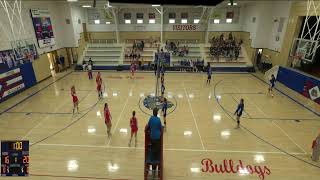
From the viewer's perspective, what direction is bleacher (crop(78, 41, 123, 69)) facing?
toward the camera

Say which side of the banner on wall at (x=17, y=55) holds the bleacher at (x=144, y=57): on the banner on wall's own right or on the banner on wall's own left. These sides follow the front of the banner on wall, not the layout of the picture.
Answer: on the banner on wall's own left

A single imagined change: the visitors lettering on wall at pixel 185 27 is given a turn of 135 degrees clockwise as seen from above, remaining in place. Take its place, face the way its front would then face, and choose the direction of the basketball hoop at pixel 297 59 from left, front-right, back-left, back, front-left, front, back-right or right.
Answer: back

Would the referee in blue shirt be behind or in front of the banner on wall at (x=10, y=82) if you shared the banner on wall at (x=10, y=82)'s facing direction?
in front

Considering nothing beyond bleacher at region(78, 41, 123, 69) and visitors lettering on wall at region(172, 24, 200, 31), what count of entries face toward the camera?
2

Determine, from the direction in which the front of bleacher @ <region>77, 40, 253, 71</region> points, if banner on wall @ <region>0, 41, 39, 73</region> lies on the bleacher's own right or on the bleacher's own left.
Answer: on the bleacher's own right

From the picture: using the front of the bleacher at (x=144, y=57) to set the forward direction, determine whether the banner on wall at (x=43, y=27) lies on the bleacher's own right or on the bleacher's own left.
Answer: on the bleacher's own right

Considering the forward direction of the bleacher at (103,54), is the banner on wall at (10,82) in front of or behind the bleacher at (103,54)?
in front

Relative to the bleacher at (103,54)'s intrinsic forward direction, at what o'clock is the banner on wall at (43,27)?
The banner on wall is roughly at 2 o'clock from the bleacher.

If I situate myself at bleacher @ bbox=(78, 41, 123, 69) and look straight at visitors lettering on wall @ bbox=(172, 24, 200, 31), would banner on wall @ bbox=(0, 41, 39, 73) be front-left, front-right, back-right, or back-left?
back-right

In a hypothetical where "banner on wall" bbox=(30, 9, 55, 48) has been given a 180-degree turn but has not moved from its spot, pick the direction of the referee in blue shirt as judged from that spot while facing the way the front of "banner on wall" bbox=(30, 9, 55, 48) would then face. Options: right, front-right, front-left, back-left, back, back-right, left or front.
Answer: back-left

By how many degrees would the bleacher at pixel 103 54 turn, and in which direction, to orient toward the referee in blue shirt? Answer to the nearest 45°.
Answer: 0° — it already faces them

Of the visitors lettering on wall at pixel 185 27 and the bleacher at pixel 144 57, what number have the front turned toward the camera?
2

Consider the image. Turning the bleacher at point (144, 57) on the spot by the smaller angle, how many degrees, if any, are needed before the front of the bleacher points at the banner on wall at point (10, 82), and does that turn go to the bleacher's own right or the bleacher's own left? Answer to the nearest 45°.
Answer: approximately 45° to the bleacher's own right

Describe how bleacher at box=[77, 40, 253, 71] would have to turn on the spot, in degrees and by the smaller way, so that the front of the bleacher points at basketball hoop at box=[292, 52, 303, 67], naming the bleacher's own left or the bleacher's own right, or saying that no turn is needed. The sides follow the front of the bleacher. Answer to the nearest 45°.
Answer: approximately 45° to the bleacher's own left

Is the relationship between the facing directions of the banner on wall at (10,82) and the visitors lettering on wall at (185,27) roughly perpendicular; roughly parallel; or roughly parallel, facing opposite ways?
roughly perpendicular

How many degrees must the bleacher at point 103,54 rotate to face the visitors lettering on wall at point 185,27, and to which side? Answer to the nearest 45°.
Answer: approximately 90° to its left

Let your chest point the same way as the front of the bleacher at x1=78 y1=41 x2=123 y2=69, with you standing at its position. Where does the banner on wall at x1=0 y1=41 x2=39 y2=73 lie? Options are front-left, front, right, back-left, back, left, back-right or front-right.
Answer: front-right

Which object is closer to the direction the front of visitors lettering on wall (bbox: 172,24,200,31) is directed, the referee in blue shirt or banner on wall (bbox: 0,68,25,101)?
the referee in blue shirt

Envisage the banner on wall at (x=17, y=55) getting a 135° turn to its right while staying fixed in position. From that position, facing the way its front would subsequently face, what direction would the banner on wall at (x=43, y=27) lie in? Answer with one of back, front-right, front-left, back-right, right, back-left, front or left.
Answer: back-right

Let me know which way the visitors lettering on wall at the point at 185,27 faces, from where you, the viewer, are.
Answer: facing the viewer
